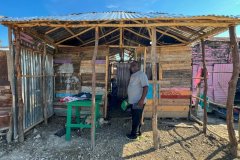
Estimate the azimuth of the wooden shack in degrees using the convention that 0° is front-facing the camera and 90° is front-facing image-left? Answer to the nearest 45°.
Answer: approximately 0°
